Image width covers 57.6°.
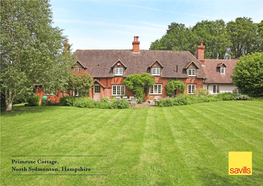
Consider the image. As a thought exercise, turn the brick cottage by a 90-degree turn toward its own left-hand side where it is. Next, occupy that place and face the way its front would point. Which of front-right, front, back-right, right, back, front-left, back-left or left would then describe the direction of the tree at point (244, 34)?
front-left

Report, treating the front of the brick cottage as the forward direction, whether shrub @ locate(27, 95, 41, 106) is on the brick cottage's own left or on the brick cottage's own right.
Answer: on the brick cottage's own right

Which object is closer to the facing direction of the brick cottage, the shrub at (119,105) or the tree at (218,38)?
the shrub

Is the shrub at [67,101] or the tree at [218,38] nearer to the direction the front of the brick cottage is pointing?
the shrub

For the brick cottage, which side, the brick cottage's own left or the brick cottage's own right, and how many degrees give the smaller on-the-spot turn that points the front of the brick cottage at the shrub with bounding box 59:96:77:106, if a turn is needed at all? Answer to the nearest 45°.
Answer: approximately 45° to the brick cottage's own right

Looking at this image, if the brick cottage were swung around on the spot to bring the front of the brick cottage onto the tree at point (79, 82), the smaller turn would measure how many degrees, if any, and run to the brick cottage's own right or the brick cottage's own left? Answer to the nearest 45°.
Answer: approximately 45° to the brick cottage's own right

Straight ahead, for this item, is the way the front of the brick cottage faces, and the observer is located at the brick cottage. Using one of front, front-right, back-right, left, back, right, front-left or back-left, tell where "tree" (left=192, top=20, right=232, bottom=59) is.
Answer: back-left

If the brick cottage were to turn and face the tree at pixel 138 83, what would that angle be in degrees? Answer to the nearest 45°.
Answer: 0° — it already faces it

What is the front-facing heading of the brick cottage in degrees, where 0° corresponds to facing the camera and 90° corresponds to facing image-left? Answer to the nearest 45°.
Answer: approximately 0°
